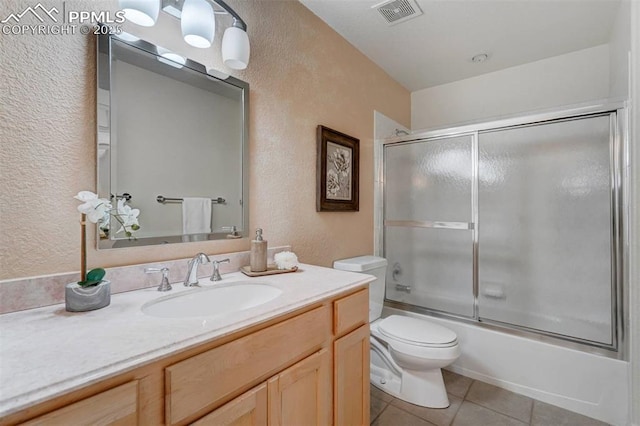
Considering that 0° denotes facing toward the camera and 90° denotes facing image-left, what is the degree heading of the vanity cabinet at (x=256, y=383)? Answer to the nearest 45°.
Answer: approximately 315°

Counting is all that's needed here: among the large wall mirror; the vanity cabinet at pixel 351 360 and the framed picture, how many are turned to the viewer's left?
0

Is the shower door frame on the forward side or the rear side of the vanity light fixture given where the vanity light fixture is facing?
on the forward side

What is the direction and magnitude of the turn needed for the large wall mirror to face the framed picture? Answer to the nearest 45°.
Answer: approximately 45° to its left

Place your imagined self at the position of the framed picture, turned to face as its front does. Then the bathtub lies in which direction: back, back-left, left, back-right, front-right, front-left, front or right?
front-left

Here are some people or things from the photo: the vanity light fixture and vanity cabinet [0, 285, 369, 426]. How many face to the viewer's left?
0

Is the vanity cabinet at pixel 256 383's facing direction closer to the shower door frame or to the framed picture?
the shower door frame

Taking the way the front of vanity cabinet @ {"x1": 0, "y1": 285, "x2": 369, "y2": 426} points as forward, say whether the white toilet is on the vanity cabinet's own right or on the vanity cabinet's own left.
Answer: on the vanity cabinet's own left

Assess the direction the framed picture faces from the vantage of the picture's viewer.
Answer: facing the viewer and to the right of the viewer

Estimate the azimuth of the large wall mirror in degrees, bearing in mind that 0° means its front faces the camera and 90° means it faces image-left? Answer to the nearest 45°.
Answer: approximately 315°
